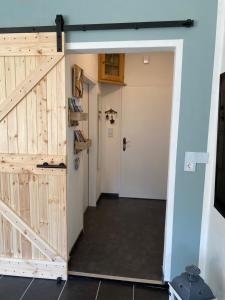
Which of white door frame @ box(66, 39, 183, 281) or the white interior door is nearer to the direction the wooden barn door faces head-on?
the white door frame

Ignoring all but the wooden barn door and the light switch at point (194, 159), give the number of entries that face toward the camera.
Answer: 2

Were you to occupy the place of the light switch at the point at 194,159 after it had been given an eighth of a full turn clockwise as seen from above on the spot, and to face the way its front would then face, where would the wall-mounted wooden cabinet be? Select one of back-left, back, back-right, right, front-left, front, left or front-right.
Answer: right

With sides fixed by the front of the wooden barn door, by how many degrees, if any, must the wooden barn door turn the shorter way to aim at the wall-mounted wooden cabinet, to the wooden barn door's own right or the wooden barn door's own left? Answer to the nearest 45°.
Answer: approximately 135° to the wooden barn door's own left

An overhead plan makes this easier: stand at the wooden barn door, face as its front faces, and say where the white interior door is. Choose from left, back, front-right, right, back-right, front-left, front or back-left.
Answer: back-left

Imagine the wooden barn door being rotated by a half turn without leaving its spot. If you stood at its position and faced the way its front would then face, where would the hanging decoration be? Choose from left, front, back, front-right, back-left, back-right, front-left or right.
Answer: front-right

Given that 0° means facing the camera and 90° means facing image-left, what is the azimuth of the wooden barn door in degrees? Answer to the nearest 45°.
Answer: approximately 0°

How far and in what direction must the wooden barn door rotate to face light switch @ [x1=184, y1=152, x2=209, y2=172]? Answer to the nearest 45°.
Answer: approximately 45° to its left
